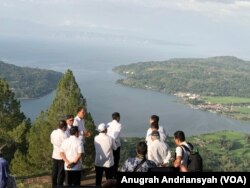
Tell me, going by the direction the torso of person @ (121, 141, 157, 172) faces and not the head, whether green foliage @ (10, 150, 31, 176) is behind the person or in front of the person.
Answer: in front

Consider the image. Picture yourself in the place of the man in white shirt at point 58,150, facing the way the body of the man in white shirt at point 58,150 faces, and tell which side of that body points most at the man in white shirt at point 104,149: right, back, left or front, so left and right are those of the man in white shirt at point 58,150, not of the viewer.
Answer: right

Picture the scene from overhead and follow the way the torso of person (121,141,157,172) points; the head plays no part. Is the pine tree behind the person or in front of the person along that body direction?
in front

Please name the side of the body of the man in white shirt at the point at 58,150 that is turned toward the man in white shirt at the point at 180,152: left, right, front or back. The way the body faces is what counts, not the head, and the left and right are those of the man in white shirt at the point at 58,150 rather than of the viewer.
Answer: right

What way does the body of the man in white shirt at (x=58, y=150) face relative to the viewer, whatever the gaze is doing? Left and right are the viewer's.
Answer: facing away from the viewer and to the right of the viewer

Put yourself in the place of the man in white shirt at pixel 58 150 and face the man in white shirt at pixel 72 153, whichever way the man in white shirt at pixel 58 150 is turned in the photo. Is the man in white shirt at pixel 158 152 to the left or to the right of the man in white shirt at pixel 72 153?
left

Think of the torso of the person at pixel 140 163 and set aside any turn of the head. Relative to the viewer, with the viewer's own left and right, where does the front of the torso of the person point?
facing away from the viewer

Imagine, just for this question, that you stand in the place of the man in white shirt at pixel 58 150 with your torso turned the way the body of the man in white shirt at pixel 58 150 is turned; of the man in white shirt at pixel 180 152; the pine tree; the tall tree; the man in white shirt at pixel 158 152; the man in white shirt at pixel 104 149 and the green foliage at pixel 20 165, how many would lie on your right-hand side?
3

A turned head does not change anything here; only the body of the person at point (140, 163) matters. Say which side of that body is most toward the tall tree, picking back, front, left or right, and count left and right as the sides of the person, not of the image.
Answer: front

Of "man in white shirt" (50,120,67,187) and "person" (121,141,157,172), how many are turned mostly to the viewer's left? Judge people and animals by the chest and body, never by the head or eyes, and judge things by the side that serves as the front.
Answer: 0

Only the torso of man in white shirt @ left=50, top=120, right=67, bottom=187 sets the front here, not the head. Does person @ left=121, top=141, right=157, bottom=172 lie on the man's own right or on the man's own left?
on the man's own right

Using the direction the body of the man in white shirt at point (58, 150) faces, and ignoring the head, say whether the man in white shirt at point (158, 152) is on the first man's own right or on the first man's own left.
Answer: on the first man's own right

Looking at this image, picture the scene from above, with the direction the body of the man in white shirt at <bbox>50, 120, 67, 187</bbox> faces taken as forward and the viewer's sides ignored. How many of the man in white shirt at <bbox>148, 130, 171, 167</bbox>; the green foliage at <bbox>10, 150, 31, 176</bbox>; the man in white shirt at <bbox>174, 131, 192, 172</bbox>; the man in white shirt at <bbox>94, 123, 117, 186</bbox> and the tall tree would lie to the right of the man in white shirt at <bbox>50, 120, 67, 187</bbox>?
3
